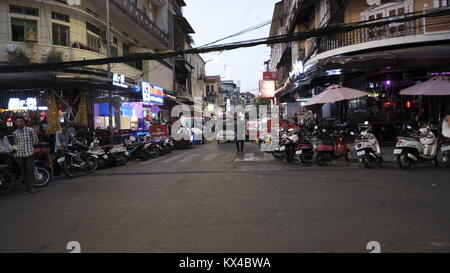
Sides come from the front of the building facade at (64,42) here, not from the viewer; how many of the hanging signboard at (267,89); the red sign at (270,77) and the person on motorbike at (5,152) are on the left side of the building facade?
2

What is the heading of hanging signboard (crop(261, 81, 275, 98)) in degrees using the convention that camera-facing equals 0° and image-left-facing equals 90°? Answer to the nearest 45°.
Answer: approximately 0°

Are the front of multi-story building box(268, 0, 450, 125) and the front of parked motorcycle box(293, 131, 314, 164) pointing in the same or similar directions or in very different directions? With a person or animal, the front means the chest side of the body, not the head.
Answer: very different directions

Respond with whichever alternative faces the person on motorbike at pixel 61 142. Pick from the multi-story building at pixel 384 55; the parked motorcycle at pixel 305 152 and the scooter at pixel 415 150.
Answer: the multi-story building
